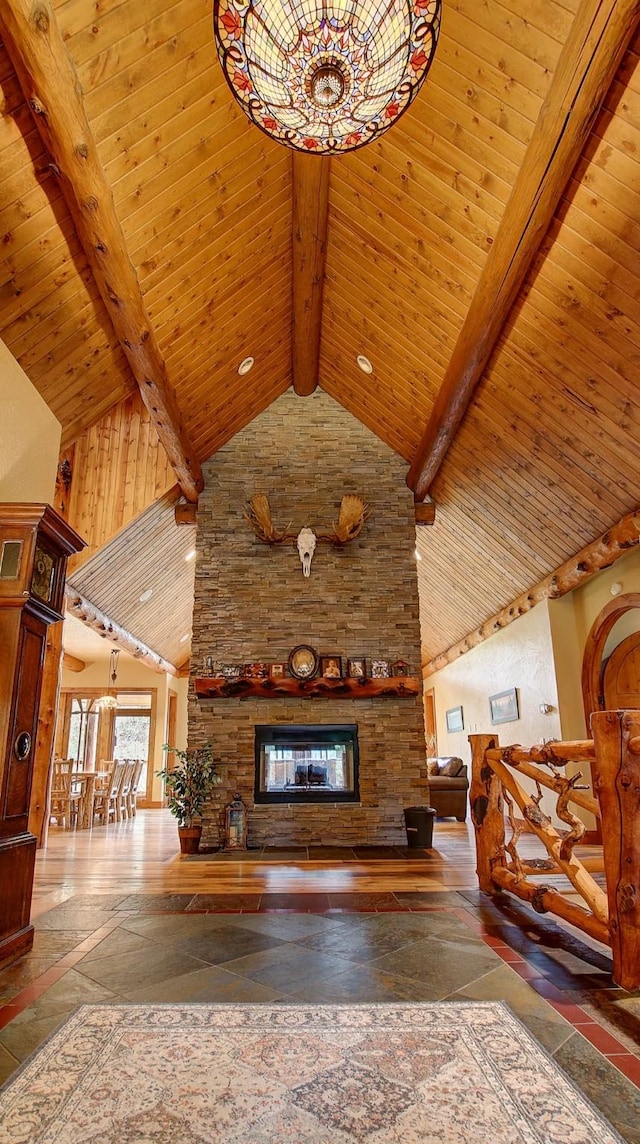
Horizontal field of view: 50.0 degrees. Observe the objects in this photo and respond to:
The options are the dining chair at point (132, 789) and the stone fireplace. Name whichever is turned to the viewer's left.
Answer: the dining chair

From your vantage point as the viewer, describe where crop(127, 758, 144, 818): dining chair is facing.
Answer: facing to the left of the viewer

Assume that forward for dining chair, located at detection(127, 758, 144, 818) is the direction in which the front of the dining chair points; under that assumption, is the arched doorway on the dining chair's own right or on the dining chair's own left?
on the dining chair's own left

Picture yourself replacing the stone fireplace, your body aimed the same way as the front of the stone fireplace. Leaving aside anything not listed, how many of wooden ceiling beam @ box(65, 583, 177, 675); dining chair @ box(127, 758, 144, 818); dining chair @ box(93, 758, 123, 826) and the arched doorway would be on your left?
1

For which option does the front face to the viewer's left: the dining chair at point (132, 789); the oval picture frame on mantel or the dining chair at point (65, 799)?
the dining chair at point (132, 789)

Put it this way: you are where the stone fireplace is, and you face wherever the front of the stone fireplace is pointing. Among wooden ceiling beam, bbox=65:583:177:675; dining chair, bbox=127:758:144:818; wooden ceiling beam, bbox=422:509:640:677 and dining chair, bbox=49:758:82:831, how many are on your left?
1

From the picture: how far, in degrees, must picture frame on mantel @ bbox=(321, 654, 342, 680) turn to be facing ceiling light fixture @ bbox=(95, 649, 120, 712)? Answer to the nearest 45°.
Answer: approximately 135° to its right

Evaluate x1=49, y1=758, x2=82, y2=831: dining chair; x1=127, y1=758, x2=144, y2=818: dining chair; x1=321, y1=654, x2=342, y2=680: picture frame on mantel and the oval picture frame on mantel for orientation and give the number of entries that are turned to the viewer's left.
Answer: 1

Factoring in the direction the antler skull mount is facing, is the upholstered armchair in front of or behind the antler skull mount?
behind

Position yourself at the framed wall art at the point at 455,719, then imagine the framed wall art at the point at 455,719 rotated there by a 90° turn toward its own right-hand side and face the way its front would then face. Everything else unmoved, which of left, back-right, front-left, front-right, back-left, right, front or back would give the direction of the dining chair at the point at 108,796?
left

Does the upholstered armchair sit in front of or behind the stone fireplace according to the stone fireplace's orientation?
behind

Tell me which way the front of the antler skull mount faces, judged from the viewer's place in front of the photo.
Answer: facing the viewer

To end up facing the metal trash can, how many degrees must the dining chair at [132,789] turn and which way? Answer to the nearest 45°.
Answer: approximately 135° to its left

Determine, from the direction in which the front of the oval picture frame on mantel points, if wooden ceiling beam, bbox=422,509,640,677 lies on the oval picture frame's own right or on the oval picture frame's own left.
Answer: on the oval picture frame's own left

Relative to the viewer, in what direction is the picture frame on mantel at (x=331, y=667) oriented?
toward the camera

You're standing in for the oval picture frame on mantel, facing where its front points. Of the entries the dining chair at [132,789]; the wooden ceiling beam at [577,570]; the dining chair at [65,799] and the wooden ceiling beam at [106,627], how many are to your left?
1
